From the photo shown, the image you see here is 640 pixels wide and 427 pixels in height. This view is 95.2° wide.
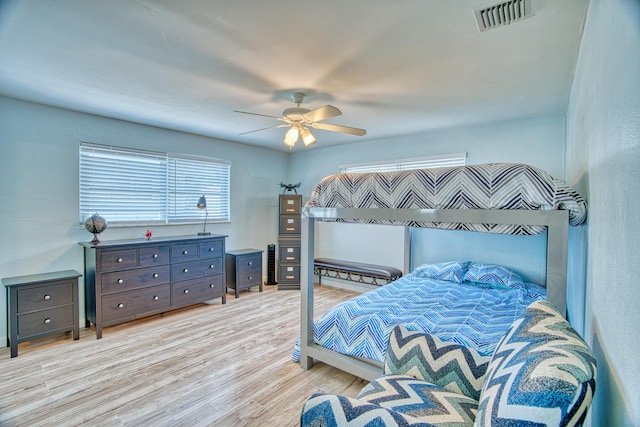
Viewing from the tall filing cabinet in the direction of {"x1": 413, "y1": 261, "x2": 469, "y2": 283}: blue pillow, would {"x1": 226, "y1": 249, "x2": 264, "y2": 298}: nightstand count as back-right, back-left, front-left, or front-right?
back-right

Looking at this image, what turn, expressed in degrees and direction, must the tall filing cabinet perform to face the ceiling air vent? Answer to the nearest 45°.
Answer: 0° — it already faces it

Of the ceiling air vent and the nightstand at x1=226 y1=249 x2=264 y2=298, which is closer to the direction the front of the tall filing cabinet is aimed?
the ceiling air vent

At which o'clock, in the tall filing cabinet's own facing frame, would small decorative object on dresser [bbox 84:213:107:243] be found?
The small decorative object on dresser is roughly at 2 o'clock from the tall filing cabinet.

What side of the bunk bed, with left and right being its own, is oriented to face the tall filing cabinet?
right

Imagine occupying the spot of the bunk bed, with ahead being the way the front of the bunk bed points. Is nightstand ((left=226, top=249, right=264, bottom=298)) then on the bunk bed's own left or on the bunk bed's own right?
on the bunk bed's own right

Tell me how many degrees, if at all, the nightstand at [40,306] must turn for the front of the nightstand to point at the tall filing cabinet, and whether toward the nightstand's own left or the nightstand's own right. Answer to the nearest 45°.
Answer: approximately 45° to the nightstand's own left

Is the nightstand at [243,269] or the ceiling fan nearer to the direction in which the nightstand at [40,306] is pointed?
the ceiling fan

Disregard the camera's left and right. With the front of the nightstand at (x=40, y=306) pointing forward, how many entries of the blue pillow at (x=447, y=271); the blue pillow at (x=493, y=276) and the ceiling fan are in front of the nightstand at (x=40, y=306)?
3

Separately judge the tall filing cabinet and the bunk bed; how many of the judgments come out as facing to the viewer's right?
0

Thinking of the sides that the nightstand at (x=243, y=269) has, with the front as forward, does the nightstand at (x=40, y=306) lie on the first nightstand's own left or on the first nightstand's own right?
on the first nightstand's own right

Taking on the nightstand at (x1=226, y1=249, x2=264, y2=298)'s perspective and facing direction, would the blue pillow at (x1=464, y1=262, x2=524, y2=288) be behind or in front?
in front

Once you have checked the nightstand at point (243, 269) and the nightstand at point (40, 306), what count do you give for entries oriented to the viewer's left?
0

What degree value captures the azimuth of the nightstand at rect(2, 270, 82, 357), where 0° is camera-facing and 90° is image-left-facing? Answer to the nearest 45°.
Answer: approximately 315°
